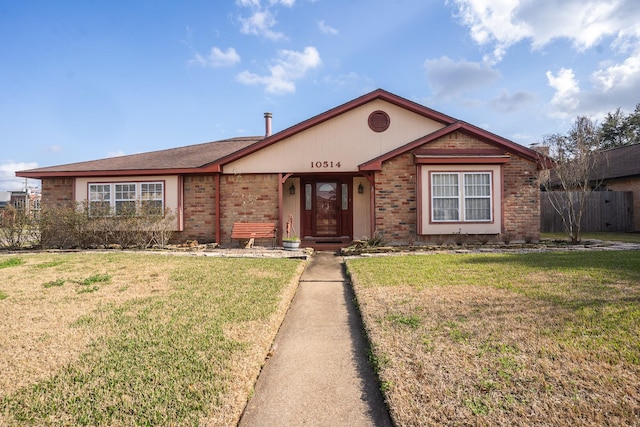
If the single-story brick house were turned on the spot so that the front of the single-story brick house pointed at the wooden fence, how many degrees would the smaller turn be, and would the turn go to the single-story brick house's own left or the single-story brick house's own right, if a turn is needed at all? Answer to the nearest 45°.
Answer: approximately 90° to the single-story brick house's own left

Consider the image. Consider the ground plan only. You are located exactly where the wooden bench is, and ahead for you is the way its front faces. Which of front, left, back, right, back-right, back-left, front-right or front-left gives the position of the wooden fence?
left

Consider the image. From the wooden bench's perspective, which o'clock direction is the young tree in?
The young tree is roughly at 8 o'clock from the wooden bench.

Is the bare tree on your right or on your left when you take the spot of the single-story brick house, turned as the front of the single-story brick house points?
on your left

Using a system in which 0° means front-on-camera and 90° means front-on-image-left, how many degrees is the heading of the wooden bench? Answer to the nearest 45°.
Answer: approximately 0°

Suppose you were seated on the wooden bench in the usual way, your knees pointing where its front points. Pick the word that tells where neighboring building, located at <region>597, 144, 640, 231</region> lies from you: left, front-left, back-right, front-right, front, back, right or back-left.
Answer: left

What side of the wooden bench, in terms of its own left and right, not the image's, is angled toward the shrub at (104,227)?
right

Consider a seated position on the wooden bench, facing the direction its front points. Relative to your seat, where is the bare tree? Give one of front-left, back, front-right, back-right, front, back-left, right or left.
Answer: left

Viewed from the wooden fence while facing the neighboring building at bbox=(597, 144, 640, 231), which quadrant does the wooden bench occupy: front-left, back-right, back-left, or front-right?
back-left
